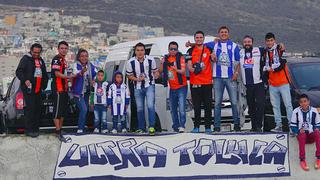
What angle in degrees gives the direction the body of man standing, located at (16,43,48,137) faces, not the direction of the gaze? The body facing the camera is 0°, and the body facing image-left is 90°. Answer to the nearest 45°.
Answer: approximately 315°

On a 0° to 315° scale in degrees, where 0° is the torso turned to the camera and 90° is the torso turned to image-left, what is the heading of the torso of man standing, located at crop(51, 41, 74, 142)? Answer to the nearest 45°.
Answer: approximately 315°

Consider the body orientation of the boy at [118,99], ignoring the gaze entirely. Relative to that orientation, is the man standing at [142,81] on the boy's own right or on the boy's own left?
on the boy's own left

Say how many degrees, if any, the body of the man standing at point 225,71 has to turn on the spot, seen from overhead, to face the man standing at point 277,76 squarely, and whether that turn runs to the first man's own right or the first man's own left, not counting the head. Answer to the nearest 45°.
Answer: approximately 90° to the first man's own left

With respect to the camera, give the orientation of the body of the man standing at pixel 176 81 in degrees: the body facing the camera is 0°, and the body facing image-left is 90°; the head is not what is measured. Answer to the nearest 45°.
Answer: approximately 0°
